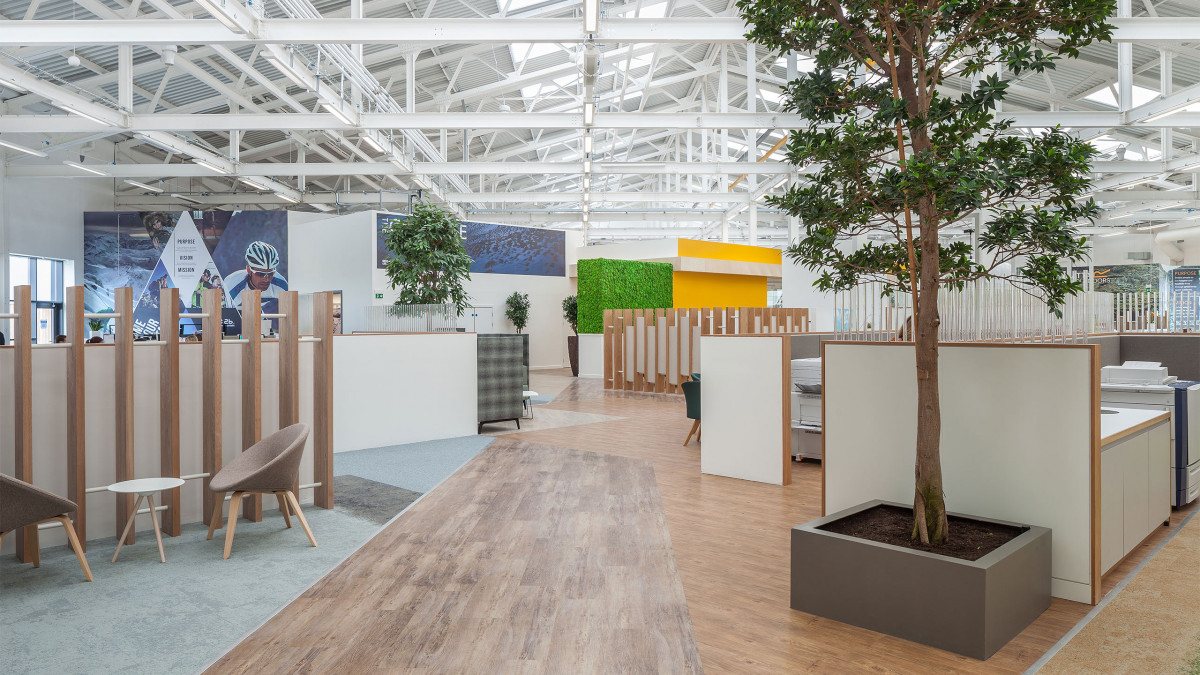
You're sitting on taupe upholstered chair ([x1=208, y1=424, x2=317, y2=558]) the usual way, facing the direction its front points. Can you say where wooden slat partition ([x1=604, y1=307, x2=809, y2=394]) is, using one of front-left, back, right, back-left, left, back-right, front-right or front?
back-right

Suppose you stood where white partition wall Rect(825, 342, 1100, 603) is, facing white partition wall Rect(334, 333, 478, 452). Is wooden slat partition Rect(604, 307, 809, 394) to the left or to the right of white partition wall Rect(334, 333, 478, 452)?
right

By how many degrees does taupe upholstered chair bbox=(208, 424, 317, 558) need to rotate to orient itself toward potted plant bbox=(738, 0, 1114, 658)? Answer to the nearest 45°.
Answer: approximately 135° to its left

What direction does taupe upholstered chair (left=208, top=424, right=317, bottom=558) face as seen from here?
to the viewer's left

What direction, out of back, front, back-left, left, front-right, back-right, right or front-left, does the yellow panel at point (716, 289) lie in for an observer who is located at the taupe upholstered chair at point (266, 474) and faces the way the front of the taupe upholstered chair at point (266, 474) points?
back-right

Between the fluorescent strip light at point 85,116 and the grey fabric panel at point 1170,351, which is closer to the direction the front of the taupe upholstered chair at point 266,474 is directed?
the fluorescent strip light

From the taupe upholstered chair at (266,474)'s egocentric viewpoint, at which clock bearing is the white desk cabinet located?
The white desk cabinet is roughly at 7 o'clock from the taupe upholstered chair.

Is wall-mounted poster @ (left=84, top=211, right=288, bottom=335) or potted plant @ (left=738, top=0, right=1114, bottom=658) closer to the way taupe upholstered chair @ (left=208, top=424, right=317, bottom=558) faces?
the wall-mounted poster

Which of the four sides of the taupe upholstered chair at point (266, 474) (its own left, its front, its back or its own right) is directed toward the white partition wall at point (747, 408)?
back

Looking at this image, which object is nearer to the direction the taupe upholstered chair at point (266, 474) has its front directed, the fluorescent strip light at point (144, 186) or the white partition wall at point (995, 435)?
the fluorescent strip light

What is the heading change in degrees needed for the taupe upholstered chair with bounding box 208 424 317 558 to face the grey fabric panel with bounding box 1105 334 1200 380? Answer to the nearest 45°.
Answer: approximately 180°

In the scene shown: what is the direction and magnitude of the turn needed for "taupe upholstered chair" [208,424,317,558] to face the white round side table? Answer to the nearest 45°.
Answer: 0° — it already faces it

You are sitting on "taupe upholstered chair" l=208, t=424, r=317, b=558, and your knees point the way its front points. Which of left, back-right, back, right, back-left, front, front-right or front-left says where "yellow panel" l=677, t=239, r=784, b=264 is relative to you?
back-right
